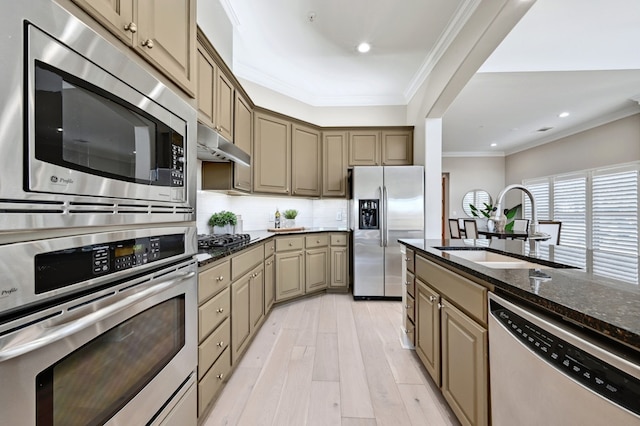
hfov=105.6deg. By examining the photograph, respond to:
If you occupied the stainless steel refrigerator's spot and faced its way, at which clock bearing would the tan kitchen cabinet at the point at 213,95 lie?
The tan kitchen cabinet is roughly at 1 o'clock from the stainless steel refrigerator.

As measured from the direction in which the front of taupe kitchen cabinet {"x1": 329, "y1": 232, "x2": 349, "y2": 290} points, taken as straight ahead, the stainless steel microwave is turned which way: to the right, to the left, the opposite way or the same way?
to the left

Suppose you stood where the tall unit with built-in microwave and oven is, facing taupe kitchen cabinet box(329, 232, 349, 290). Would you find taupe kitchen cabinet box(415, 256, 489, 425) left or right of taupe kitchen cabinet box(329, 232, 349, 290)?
right

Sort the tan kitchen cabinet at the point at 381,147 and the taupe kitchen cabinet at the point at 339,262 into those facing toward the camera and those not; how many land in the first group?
2

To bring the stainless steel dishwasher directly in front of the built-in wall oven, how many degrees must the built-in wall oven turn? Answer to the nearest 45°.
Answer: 0° — it already faces it

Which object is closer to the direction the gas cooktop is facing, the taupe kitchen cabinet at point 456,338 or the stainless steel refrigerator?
the taupe kitchen cabinet

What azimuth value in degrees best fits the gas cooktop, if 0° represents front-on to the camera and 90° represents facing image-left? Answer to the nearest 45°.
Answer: approximately 315°

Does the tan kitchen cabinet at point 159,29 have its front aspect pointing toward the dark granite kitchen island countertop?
yes

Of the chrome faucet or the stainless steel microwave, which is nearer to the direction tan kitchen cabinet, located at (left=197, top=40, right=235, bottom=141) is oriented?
the chrome faucet
